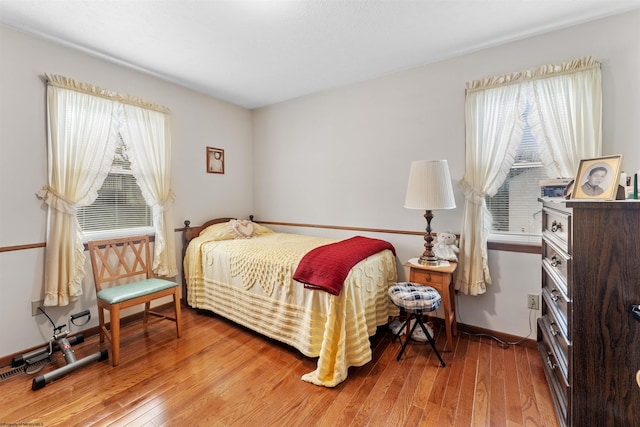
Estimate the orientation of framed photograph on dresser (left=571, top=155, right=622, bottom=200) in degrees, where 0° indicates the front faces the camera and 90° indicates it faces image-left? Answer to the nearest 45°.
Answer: approximately 45°

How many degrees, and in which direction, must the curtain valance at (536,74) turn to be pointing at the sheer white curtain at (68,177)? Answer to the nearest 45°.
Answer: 0° — it already faces it

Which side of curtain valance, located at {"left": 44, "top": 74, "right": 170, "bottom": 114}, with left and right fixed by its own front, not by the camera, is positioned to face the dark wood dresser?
front

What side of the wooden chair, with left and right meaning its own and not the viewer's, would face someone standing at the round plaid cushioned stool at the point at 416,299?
front

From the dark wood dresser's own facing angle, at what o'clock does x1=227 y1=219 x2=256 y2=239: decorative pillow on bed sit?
The decorative pillow on bed is roughly at 12 o'clock from the dark wood dresser.

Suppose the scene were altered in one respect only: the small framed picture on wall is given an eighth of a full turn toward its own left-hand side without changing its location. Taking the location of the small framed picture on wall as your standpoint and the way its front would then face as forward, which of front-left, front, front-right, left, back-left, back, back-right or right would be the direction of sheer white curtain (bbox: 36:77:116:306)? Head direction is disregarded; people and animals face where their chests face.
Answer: back-right

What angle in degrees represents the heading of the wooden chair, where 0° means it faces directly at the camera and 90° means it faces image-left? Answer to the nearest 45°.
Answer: approximately 315°

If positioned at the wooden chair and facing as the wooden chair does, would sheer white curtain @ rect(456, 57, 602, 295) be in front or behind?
in front

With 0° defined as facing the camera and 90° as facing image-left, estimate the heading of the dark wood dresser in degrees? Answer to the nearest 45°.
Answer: approximately 90°

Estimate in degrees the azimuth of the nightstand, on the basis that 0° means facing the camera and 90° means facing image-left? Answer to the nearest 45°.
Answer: approximately 45°

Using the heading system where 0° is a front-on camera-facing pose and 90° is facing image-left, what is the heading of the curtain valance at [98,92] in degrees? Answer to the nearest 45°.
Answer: approximately 315°

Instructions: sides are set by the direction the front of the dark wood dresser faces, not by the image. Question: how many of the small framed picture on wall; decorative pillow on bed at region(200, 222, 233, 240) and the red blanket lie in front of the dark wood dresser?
3
